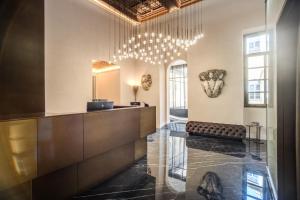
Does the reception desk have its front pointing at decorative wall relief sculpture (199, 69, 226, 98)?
no

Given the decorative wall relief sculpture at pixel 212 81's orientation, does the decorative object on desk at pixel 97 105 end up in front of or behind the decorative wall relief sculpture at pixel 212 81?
in front

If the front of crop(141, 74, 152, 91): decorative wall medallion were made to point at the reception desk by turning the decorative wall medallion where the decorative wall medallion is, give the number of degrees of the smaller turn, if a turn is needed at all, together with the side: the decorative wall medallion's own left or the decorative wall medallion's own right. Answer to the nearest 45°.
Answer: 0° — it already faces it

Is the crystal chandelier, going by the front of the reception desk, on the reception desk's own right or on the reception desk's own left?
on the reception desk's own left

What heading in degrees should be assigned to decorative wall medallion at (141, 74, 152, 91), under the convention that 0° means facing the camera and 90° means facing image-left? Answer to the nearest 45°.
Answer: approximately 0°

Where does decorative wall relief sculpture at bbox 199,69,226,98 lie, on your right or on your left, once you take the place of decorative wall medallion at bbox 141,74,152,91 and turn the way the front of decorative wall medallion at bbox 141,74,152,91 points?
on your left

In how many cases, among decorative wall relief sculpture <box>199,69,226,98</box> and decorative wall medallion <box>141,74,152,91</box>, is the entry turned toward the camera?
2

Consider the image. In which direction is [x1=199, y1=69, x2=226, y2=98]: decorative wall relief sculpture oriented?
toward the camera

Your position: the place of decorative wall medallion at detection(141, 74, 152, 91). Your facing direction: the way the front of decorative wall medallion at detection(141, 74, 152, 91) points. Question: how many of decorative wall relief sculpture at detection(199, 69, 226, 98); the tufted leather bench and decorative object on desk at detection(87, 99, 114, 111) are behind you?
0

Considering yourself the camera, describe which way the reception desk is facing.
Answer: facing the viewer and to the right of the viewer

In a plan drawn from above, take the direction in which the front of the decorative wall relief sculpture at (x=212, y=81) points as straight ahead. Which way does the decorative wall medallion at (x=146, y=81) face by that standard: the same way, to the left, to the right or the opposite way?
the same way

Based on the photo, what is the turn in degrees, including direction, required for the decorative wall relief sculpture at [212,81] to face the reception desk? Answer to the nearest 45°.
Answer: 0° — it already faces it

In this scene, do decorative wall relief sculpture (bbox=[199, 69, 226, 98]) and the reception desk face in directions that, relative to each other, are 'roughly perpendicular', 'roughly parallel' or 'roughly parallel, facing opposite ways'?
roughly perpendicular

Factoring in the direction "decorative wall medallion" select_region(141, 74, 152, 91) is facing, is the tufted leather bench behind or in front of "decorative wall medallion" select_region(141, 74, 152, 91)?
in front

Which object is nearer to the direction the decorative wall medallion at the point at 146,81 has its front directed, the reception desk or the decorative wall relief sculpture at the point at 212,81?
the reception desk
